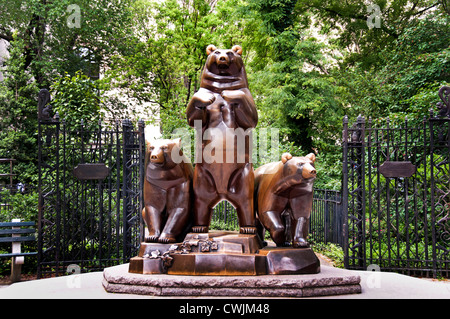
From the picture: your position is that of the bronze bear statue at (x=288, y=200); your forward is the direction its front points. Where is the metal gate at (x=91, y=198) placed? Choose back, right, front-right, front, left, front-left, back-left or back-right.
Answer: back

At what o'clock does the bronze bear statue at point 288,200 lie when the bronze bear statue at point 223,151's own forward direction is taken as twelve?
the bronze bear statue at point 288,200 is roughly at 9 o'clock from the bronze bear statue at point 223,151.

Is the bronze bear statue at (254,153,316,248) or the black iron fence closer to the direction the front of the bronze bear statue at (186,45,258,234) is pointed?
the bronze bear statue

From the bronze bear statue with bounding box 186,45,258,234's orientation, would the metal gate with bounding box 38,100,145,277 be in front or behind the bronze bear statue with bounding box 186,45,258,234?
behind

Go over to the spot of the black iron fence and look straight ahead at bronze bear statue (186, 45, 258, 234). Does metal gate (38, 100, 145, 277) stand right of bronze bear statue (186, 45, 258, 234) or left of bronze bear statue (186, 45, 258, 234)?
right

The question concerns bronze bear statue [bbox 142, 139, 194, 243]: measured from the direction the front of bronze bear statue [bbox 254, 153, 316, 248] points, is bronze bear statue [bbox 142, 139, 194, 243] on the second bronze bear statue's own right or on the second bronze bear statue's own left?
on the second bronze bear statue's own right

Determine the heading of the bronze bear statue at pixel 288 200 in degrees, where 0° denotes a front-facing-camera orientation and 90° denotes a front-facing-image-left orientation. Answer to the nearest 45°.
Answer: approximately 315°

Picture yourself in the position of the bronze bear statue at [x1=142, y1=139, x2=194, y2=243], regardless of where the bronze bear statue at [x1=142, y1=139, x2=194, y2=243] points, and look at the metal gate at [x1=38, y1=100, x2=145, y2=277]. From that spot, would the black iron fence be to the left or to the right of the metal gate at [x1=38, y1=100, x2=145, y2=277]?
right

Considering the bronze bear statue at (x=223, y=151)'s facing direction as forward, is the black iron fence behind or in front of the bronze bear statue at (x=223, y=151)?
behind

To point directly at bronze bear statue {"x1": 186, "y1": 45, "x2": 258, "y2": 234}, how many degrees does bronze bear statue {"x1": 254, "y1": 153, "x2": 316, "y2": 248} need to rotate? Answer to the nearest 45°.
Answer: approximately 135° to its right

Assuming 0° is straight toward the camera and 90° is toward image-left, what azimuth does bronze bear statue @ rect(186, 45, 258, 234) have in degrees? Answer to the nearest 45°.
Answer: approximately 0°
